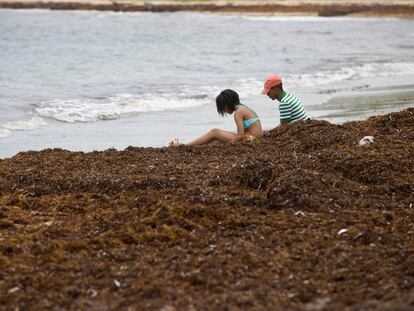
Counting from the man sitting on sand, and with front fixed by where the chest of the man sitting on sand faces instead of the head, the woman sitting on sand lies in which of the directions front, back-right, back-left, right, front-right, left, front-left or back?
front-left

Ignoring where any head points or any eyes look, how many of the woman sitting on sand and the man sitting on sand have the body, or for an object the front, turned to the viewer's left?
2

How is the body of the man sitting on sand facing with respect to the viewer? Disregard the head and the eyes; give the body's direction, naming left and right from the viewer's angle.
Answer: facing to the left of the viewer

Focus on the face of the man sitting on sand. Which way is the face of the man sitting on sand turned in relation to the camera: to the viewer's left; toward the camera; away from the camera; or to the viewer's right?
to the viewer's left

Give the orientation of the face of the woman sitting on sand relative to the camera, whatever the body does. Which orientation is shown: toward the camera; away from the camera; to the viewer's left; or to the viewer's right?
to the viewer's left

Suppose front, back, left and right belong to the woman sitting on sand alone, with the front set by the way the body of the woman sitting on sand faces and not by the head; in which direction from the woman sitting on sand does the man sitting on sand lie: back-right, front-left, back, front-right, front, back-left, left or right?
back-right

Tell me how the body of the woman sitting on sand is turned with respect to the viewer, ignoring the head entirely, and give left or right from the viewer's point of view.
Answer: facing to the left of the viewer
